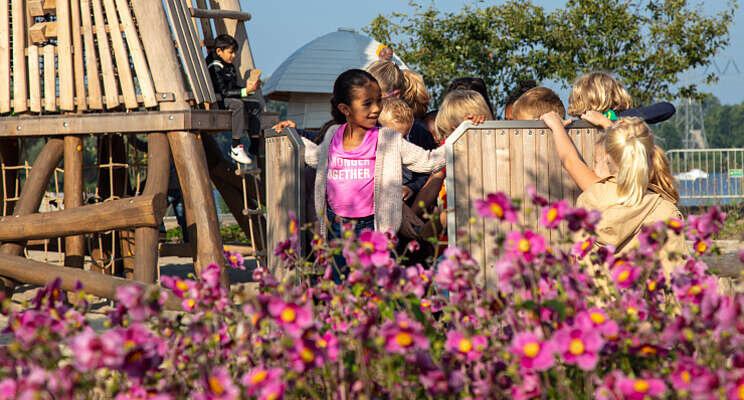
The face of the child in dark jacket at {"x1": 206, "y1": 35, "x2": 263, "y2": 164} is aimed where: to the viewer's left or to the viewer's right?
to the viewer's right

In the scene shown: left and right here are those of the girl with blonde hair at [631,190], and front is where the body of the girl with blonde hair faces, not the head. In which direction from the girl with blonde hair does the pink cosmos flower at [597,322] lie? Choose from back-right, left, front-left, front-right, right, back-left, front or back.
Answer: back-left

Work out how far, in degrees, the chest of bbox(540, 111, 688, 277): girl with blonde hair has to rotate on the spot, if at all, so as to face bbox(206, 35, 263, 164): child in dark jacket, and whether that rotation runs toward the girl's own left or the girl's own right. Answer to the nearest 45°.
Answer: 0° — they already face them

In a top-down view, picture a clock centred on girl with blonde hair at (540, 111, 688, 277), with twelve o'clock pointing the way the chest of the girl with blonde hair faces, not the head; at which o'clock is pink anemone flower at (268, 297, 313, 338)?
The pink anemone flower is roughly at 8 o'clock from the girl with blonde hair.

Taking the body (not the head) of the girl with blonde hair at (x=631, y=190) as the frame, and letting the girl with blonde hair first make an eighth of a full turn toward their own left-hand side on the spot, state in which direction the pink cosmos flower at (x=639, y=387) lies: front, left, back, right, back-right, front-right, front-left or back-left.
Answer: left

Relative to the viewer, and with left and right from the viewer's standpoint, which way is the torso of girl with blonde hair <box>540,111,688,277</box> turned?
facing away from the viewer and to the left of the viewer

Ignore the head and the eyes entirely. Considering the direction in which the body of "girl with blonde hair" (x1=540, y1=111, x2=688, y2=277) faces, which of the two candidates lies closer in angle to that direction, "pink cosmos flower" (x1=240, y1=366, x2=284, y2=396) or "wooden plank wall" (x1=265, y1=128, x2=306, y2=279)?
the wooden plank wall

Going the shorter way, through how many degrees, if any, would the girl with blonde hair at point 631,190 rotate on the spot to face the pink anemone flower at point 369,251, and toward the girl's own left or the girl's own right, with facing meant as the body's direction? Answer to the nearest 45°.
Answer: approximately 90° to the girl's own left

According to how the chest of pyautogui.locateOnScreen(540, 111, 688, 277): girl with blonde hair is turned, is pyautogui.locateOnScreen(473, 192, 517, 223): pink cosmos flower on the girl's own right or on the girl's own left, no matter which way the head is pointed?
on the girl's own left

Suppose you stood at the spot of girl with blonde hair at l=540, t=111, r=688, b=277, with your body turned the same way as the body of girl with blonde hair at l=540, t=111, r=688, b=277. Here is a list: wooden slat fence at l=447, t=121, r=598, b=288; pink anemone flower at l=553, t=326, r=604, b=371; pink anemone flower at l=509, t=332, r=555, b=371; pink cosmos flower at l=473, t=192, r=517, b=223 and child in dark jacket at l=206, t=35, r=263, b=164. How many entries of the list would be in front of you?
2

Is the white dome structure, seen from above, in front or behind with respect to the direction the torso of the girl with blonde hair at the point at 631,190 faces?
in front
